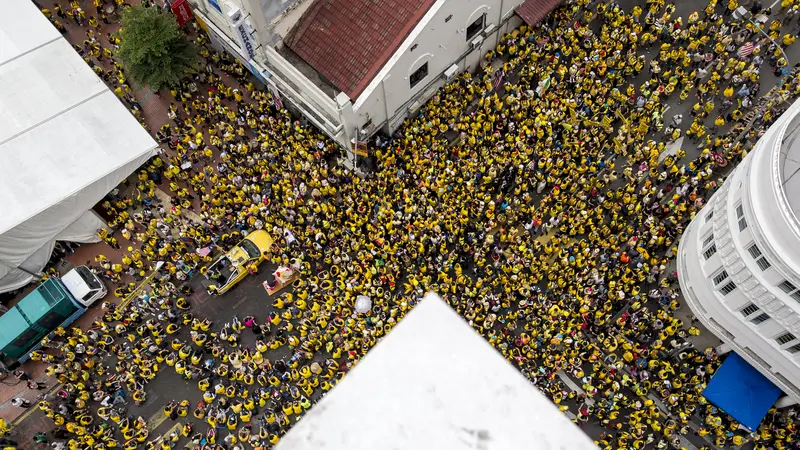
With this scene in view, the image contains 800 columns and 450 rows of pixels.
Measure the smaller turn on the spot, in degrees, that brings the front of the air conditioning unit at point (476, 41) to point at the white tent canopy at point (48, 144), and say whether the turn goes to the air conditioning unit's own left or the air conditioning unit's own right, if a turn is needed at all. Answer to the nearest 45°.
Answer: approximately 135° to the air conditioning unit's own right

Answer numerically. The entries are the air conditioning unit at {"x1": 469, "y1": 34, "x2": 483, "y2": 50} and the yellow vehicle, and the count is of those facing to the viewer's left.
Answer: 0

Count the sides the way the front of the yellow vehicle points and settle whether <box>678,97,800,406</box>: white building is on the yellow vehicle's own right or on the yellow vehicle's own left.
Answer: on the yellow vehicle's own right

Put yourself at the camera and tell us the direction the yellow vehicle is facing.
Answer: facing away from the viewer and to the right of the viewer

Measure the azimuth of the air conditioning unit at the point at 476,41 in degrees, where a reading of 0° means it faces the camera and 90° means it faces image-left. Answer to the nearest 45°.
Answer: approximately 315°

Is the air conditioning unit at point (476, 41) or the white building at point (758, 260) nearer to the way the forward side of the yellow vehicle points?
the air conditioning unit

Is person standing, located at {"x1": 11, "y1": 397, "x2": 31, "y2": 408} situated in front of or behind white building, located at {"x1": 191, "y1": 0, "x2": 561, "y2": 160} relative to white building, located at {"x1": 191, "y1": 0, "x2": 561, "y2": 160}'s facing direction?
in front

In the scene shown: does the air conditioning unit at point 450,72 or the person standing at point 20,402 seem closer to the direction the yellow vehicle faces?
the air conditioning unit

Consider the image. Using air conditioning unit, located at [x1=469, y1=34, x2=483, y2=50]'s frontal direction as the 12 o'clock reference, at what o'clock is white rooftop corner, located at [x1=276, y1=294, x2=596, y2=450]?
The white rooftop corner is roughly at 2 o'clock from the air conditioning unit.

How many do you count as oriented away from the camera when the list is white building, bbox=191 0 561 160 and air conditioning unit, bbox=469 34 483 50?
0
